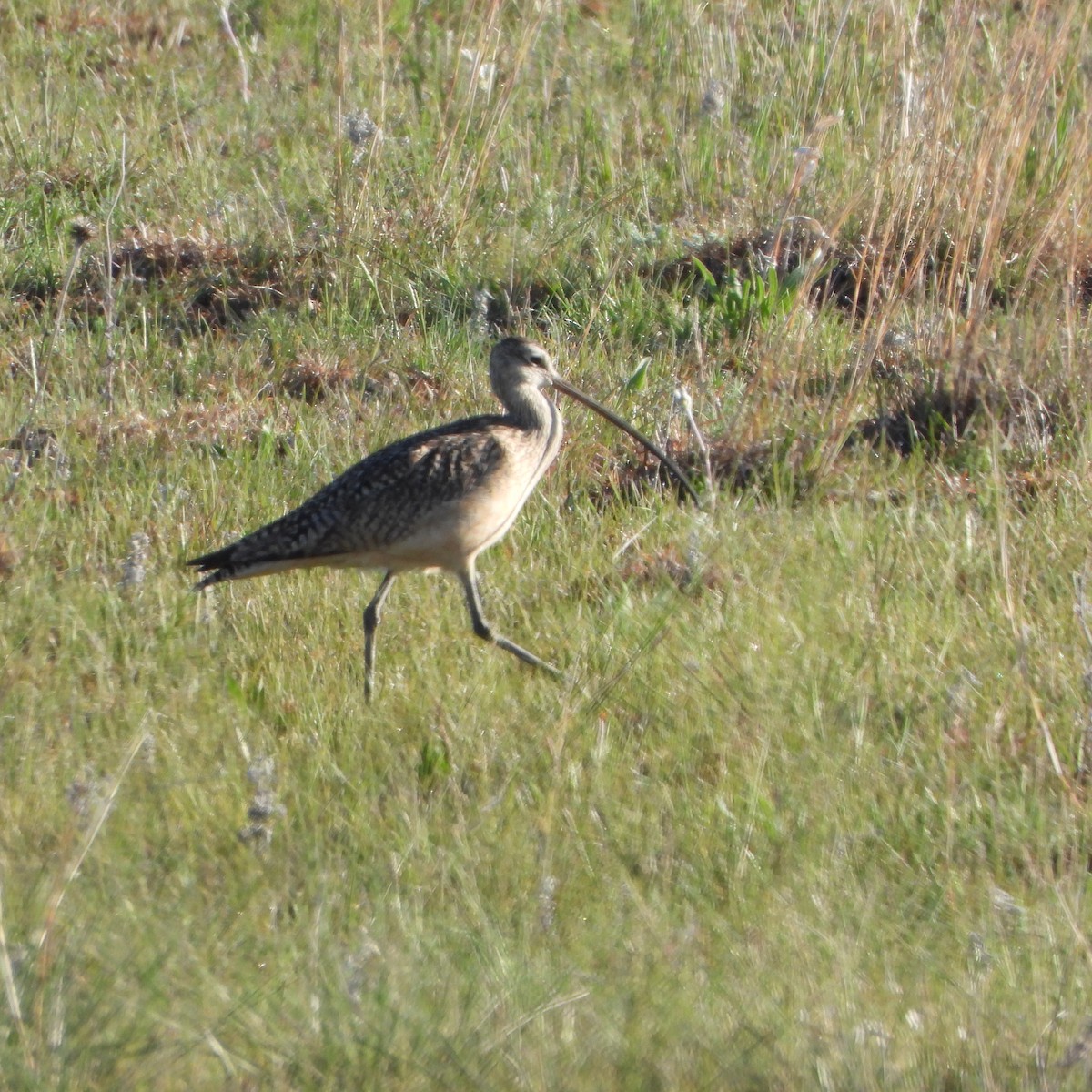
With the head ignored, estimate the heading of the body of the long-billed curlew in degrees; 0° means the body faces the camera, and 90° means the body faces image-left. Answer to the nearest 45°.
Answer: approximately 270°

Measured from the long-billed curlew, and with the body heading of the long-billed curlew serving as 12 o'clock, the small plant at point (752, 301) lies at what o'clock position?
The small plant is roughly at 10 o'clock from the long-billed curlew.
